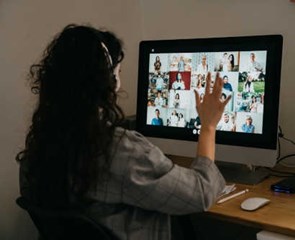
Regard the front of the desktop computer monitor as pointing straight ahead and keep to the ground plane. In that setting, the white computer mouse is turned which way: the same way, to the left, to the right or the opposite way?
the opposite way

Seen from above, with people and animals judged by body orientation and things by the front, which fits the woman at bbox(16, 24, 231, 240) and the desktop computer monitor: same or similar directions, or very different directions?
very different directions

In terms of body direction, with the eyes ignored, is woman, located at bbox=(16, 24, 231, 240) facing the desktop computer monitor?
yes

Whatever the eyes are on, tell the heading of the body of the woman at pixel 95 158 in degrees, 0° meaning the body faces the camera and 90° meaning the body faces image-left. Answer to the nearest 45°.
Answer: approximately 225°

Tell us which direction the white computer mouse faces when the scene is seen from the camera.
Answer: facing away from the viewer and to the right of the viewer

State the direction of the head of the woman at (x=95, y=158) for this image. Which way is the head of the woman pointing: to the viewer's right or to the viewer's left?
to the viewer's right

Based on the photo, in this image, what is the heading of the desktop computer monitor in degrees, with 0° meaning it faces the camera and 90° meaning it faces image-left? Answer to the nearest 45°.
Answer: approximately 45°
